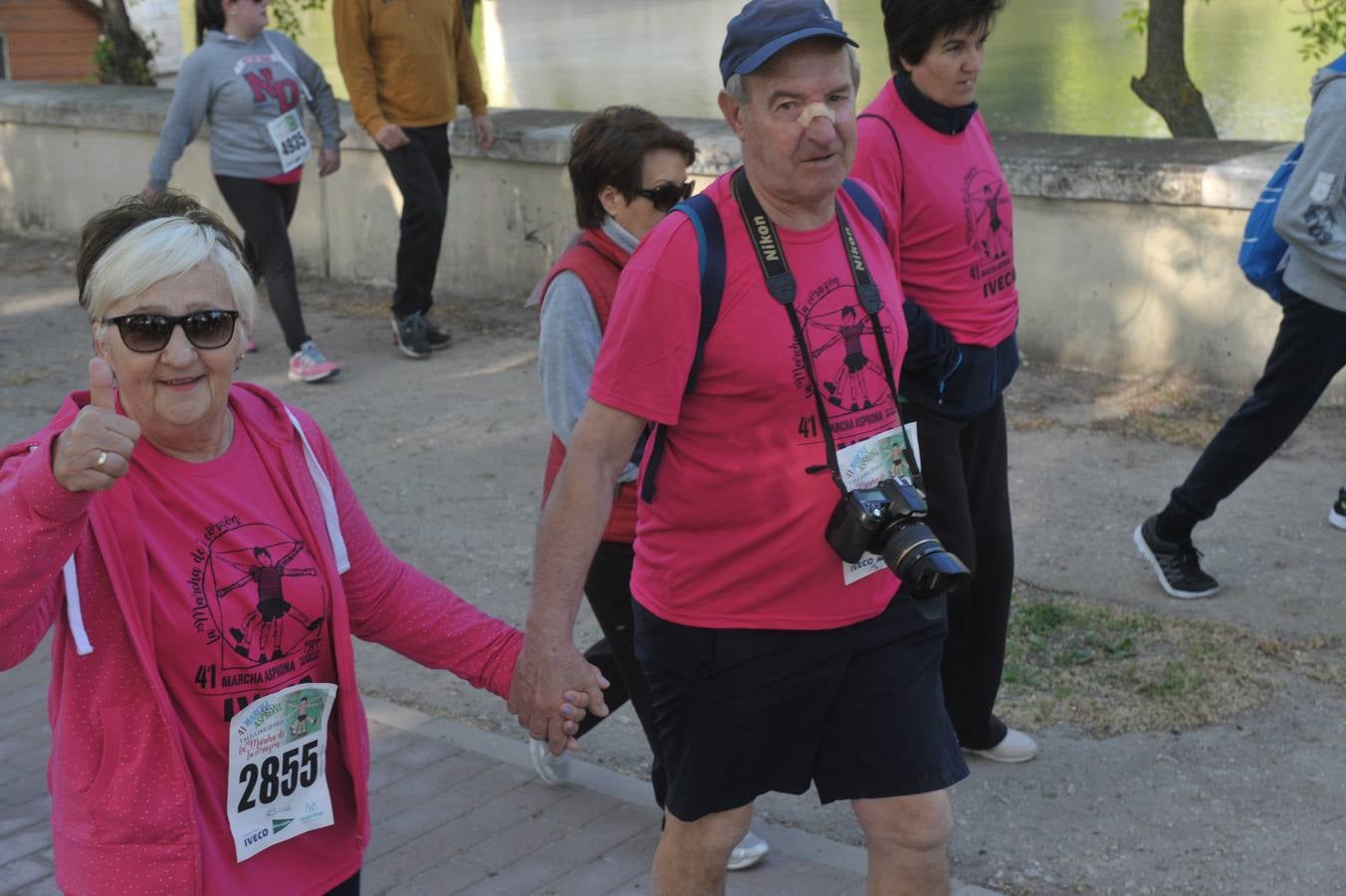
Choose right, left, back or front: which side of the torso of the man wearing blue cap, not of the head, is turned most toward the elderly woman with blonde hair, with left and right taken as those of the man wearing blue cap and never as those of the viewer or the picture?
right

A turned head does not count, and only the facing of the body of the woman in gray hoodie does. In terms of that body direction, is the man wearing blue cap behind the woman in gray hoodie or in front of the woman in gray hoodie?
in front

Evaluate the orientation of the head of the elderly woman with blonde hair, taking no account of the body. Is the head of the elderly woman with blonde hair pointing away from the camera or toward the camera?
toward the camera

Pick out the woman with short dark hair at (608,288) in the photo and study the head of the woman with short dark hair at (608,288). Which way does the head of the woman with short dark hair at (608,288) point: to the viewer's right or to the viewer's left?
to the viewer's right

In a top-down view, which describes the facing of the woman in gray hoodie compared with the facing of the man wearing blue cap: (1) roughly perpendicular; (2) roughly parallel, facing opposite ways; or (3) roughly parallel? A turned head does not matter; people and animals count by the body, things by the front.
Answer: roughly parallel

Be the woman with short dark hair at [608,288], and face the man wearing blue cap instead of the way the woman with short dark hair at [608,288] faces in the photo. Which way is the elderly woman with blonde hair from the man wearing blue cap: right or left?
right

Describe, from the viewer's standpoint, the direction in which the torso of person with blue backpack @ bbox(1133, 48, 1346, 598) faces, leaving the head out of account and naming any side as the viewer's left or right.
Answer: facing to the right of the viewer

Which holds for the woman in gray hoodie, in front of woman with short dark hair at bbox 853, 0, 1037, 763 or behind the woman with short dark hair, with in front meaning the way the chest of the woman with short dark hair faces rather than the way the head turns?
behind

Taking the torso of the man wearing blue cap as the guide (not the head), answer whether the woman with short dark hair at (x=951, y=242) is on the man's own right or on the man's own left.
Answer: on the man's own left

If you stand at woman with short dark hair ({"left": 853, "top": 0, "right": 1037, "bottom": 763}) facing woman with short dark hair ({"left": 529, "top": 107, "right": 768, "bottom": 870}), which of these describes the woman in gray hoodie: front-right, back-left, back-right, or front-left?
front-right

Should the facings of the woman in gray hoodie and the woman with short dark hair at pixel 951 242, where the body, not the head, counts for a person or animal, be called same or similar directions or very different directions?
same or similar directions

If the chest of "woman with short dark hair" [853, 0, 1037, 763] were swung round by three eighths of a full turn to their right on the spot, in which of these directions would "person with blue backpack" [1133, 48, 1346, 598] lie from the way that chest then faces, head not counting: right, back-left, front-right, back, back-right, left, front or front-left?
back-right

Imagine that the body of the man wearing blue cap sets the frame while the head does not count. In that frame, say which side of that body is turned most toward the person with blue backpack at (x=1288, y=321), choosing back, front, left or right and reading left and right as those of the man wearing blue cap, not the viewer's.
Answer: left

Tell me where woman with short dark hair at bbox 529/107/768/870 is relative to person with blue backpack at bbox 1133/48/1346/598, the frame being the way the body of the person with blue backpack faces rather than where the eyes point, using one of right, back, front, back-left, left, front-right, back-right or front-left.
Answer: back-right

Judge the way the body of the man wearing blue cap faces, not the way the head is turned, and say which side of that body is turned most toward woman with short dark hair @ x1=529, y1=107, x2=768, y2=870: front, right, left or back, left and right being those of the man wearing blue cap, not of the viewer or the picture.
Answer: back
